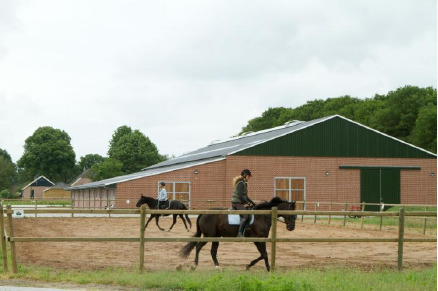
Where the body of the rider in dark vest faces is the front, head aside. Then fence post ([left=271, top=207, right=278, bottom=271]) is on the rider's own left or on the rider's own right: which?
on the rider's own right

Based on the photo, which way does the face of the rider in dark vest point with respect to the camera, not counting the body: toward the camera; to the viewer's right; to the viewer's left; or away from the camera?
to the viewer's right

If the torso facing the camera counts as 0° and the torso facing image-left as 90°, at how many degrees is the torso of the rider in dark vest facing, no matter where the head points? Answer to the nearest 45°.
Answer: approximately 270°
